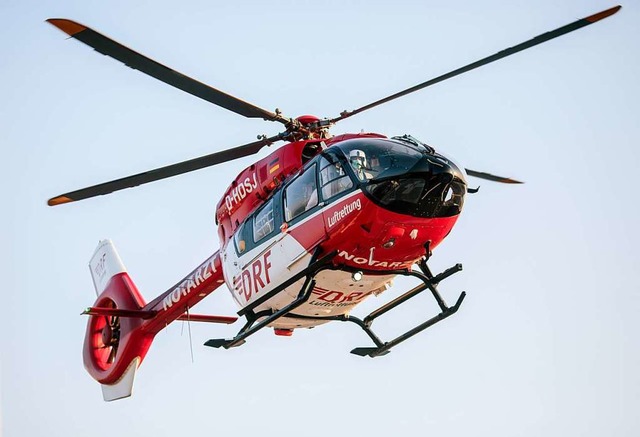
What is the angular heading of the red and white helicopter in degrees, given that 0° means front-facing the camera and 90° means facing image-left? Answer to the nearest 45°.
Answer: approximately 315°
